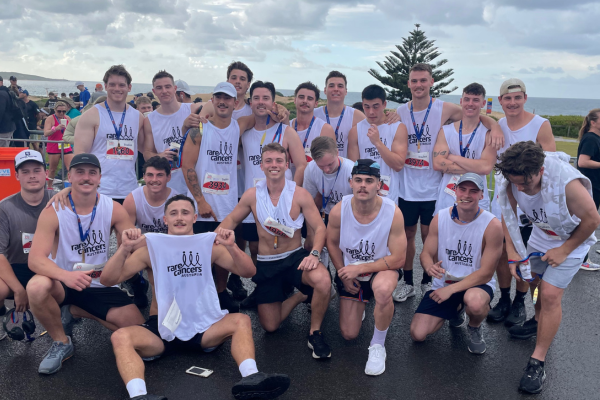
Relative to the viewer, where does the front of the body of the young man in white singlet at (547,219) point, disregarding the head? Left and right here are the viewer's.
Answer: facing the viewer and to the left of the viewer

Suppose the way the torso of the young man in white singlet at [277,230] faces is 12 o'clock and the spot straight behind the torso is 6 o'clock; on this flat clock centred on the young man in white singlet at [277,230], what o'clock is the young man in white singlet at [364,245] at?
the young man in white singlet at [364,245] is roughly at 10 o'clock from the young man in white singlet at [277,230].

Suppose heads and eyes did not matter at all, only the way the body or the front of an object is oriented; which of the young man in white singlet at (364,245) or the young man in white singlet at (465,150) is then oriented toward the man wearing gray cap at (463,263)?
the young man in white singlet at (465,150)

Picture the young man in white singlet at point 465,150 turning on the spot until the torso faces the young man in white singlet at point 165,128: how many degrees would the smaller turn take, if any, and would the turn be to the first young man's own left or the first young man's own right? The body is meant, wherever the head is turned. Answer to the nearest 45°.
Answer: approximately 90° to the first young man's own right

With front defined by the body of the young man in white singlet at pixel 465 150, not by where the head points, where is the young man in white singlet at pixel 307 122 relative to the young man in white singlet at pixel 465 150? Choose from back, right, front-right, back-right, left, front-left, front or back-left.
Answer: right

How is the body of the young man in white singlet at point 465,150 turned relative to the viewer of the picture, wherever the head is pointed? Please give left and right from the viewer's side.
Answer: facing the viewer

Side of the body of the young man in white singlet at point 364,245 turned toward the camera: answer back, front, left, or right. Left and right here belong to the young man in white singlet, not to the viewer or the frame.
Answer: front

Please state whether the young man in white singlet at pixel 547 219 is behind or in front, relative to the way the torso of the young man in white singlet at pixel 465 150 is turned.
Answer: in front

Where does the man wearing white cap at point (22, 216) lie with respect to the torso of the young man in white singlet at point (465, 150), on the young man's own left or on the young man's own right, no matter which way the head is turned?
on the young man's own right

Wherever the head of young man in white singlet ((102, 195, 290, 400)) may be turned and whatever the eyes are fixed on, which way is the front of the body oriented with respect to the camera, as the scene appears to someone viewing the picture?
toward the camera

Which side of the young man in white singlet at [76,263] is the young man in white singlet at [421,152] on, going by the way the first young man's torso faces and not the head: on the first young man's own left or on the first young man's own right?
on the first young man's own left

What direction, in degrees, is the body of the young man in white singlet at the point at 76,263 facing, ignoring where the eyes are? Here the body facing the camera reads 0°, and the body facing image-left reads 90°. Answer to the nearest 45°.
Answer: approximately 0°
